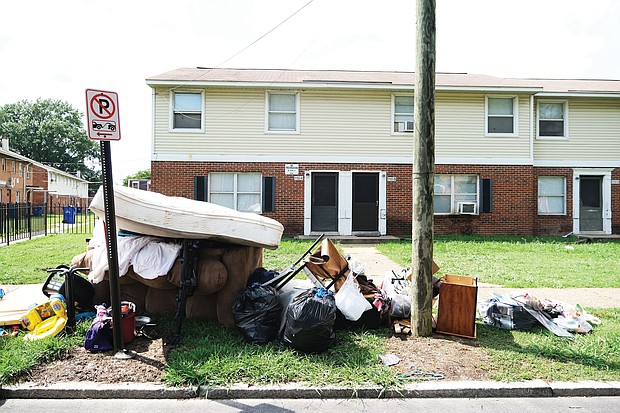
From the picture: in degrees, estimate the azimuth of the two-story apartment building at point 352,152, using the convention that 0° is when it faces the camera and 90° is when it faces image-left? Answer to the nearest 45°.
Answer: approximately 0°

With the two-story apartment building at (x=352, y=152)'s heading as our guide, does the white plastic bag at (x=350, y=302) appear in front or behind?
in front

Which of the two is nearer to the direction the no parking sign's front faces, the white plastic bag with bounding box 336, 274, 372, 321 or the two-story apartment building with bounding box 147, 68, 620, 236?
the white plastic bag

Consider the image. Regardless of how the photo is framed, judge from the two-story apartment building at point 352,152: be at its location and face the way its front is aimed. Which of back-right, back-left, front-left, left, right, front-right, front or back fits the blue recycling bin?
right

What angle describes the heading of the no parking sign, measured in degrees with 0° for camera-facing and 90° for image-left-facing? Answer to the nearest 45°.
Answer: approximately 0°

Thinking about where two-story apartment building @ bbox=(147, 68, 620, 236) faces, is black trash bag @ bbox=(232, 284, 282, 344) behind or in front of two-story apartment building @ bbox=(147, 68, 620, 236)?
in front

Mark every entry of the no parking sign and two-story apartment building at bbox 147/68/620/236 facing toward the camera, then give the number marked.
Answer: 2

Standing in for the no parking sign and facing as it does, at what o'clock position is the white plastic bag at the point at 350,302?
The white plastic bag is roughly at 9 o'clock from the no parking sign.

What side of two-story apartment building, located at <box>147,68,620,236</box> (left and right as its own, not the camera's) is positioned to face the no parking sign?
front

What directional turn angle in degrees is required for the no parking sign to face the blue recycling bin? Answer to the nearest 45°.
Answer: approximately 180°

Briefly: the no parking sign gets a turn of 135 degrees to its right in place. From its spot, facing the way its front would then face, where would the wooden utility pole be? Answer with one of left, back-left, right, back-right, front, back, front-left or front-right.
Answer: back-right

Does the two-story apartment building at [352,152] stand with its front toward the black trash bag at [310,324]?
yes
